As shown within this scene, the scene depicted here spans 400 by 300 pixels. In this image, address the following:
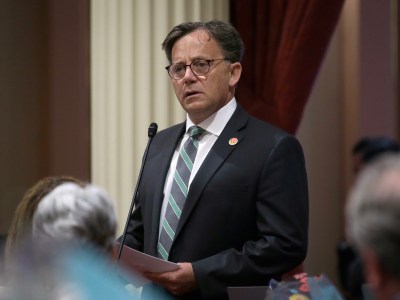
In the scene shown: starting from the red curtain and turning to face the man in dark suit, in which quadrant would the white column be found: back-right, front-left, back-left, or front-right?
front-right

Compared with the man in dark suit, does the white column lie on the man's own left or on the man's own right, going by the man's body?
on the man's own right

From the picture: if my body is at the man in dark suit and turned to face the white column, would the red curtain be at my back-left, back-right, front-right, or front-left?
front-right

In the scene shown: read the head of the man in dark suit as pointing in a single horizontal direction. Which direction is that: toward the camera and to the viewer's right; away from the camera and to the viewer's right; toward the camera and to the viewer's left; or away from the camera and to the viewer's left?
toward the camera and to the viewer's left

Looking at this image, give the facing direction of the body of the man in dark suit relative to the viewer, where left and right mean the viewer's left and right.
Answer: facing the viewer and to the left of the viewer
